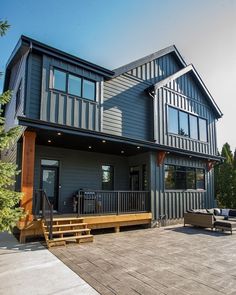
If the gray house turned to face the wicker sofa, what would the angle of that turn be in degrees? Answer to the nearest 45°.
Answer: approximately 45° to its left

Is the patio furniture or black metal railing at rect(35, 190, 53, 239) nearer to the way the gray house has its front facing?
the patio furniture

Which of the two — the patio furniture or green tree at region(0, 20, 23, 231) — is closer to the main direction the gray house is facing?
the patio furniture

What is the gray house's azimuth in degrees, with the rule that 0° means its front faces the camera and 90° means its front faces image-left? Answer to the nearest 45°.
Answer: approximately 315°

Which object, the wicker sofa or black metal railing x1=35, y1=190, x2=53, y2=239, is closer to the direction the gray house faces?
the wicker sofa

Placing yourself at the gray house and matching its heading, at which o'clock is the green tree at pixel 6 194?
The green tree is roughly at 2 o'clock from the gray house.

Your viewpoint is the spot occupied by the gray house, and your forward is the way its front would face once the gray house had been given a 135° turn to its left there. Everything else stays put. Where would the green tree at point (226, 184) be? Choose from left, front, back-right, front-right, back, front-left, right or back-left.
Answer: front-right
